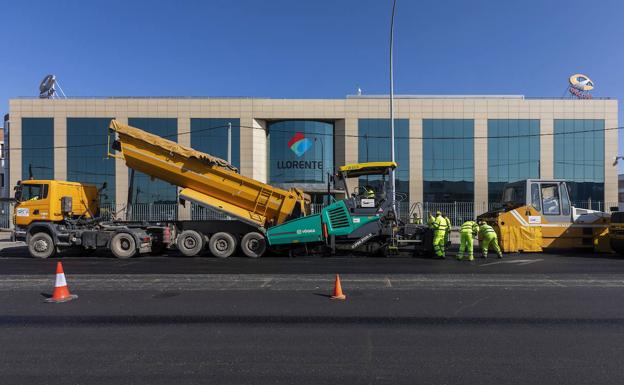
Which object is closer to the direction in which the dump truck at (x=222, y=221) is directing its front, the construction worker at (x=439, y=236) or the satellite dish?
the satellite dish

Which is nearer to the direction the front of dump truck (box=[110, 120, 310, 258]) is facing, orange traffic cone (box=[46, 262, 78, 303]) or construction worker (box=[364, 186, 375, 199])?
the orange traffic cone

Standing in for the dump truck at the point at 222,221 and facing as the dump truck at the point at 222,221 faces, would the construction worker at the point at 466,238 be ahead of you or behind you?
behind

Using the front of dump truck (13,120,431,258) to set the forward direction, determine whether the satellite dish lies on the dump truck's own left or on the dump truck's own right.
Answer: on the dump truck's own right

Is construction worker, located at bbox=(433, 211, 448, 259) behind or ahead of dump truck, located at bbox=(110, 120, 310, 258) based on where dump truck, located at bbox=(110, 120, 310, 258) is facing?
behind

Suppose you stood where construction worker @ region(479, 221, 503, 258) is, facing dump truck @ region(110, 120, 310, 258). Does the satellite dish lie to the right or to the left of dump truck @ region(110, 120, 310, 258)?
right

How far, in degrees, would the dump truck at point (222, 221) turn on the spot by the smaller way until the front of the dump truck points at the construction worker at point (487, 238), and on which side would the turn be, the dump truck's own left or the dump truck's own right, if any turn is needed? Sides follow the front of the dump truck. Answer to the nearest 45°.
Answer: approximately 180°

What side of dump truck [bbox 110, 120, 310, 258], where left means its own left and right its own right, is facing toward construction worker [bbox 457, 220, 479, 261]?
back

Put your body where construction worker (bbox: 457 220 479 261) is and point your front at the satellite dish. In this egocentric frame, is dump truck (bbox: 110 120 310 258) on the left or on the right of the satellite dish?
left

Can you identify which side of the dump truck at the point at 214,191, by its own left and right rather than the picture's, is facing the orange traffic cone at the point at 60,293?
left

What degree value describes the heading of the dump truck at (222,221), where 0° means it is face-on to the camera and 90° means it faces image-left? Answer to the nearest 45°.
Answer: approximately 90°

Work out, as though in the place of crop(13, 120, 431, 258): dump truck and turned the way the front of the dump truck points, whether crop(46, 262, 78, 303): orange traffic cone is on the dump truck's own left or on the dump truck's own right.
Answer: on the dump truck's own left
